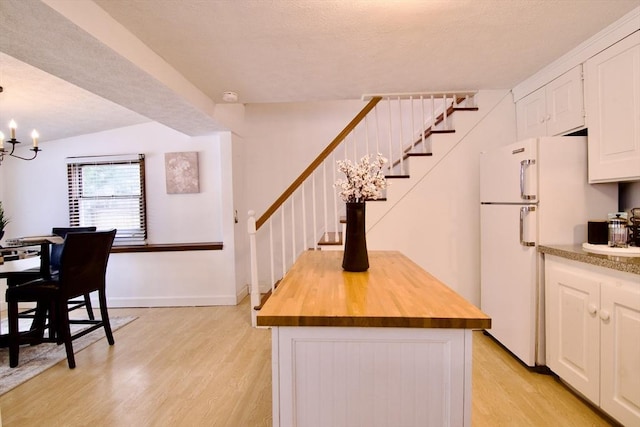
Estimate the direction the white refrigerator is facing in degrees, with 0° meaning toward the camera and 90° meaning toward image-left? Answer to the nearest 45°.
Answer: approximately 45°

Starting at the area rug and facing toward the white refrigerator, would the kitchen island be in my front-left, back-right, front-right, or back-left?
front-right

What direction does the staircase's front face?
to the viewer's left

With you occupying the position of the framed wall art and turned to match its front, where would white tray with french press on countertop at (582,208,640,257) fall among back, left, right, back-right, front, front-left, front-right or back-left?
front-left

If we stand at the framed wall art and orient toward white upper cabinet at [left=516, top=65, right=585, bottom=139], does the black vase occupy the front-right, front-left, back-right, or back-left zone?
front-right

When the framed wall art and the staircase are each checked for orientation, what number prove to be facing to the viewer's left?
1

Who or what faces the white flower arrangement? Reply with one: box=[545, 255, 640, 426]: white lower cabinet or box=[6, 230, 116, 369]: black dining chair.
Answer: the white lower cabinet

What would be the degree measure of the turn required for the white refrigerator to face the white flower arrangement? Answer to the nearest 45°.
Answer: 0° — it already faces it

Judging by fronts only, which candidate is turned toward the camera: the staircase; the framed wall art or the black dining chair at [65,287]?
the framed wall art

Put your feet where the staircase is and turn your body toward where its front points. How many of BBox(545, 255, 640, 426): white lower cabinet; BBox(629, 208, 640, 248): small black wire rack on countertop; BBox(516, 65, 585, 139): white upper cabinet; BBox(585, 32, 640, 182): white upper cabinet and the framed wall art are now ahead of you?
1

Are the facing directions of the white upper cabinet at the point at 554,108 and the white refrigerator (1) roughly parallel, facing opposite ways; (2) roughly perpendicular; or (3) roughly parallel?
roughly parallel

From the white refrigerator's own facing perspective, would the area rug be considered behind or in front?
in front

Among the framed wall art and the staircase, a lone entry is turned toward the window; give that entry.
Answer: the staircase

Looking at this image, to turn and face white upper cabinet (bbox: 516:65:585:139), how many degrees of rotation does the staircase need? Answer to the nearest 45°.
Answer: approximately 180°

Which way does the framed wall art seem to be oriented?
toward the camera

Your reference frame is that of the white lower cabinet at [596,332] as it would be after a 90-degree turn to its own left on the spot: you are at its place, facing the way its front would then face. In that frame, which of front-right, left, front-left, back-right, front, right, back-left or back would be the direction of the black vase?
right

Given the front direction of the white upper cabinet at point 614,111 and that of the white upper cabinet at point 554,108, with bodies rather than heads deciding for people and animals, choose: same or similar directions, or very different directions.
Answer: same or similar directions

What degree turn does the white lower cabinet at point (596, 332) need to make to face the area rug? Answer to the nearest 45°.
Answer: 0° — it already faces it
